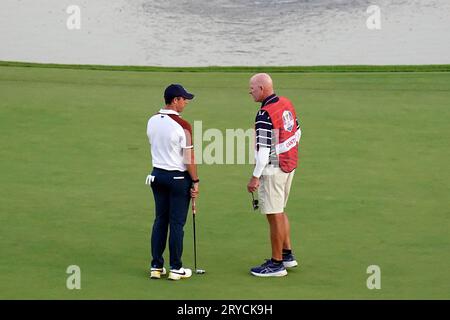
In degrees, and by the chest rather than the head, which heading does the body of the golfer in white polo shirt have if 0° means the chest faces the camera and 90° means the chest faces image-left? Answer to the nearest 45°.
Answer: approximately 225°

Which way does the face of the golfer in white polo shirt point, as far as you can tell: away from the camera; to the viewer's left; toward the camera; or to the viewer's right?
to the viewer's right

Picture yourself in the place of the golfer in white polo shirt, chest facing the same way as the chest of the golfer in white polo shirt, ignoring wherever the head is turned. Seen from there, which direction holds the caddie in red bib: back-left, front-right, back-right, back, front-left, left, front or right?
front-right
